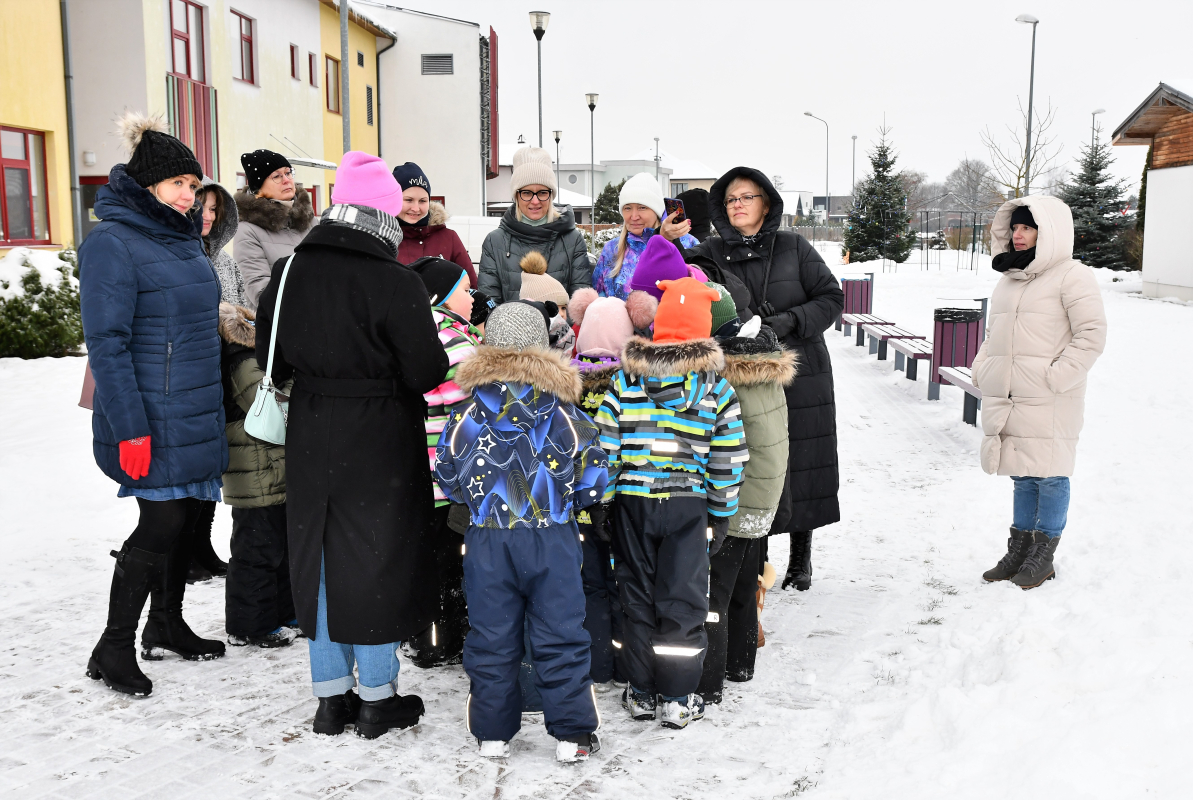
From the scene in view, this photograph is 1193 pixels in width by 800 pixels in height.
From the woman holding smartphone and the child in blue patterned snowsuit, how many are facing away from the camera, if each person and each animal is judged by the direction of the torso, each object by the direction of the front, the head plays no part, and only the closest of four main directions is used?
1

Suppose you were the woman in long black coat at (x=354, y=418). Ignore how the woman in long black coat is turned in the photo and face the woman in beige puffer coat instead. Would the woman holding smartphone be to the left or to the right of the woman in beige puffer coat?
left

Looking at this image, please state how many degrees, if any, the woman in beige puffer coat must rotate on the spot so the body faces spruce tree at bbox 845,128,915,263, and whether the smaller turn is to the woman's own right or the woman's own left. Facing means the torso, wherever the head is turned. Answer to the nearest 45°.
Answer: approximately 135° to the woman's own right

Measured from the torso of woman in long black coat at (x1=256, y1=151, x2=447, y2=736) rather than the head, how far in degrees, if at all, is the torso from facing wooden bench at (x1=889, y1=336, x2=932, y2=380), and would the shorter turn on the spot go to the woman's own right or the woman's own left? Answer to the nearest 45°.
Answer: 0° — they already face it

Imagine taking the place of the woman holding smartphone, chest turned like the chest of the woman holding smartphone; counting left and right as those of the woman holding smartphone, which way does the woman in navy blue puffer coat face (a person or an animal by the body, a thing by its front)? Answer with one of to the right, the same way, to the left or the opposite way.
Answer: to the left

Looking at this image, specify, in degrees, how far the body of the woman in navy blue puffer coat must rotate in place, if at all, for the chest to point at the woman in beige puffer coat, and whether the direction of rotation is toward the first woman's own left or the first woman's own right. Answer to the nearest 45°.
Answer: approximately 45° to the first woman's own left

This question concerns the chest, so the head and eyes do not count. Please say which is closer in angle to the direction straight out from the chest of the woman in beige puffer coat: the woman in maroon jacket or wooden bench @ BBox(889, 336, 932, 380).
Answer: the woman in maroon jacket

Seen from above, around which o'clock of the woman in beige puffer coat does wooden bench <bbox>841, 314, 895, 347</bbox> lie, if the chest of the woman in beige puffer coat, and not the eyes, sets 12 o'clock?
The wooden bench is roughly at 4 o'clock from the woman in beige puffer coat.

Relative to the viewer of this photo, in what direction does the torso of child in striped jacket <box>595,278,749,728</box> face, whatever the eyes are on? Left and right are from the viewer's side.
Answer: facing away from the viewer

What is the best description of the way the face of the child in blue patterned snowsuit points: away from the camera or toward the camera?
away from the camera

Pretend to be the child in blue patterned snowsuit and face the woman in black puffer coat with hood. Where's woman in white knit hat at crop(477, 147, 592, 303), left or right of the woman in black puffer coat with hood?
left

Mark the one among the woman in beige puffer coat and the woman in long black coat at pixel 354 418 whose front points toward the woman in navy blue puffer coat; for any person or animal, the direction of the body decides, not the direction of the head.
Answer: the woman in beige puffer coat
